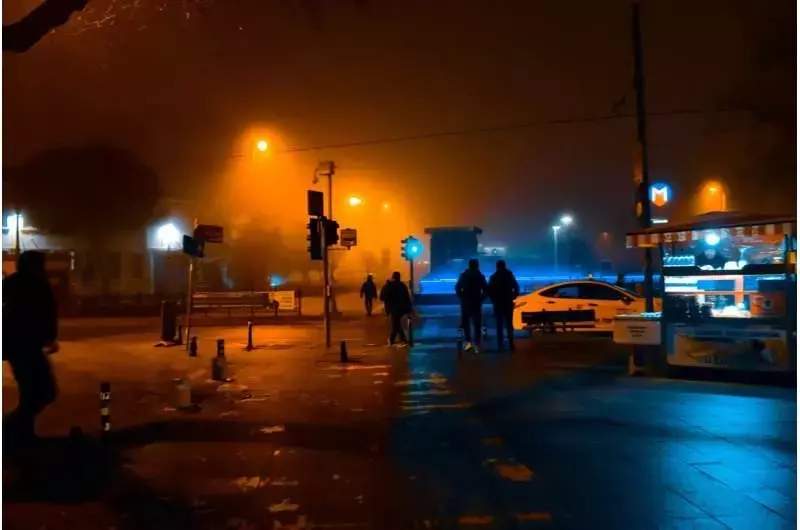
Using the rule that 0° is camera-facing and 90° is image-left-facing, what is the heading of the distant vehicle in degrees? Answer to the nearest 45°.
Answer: approximately 270°

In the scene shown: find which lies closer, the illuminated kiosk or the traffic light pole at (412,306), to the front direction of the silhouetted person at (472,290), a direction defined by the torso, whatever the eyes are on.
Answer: the traffic light pole

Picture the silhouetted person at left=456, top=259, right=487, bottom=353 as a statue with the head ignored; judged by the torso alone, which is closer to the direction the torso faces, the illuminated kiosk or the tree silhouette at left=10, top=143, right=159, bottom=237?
the tree silhouette

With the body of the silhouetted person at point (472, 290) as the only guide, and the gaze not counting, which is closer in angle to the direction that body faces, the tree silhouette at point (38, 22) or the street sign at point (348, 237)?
the street sign

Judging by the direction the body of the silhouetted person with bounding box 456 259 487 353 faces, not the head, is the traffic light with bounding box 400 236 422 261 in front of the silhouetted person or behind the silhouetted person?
in front

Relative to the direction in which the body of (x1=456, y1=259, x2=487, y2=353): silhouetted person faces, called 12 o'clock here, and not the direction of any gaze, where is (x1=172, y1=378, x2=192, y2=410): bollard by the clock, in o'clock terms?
The bollard is roughly at 7 o'clock from the silhouetted person.

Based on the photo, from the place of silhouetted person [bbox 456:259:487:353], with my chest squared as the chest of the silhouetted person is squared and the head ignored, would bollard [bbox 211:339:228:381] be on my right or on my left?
on my left

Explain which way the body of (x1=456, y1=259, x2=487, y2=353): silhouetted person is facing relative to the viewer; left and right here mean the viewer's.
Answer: facing away from the viewer

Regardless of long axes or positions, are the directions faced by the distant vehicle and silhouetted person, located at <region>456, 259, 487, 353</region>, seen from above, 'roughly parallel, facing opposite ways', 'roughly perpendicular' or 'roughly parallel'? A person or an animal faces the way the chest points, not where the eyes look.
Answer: roughly perpendicular
